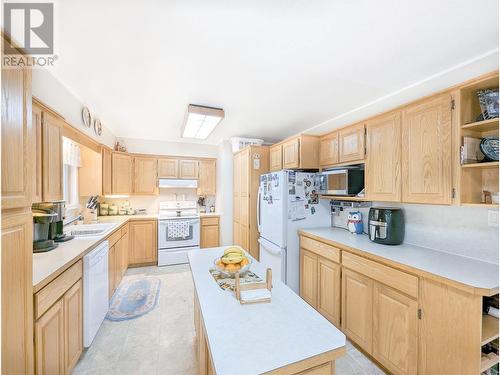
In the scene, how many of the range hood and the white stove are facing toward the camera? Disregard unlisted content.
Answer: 2

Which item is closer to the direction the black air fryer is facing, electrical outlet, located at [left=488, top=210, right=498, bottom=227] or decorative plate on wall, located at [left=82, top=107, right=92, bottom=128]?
the decorative plate on wall

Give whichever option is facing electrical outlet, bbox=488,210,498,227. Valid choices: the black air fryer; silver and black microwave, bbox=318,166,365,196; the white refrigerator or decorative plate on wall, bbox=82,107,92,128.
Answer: the decorative plate on wall

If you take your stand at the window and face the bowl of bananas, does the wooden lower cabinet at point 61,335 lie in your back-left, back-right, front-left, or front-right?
front-right

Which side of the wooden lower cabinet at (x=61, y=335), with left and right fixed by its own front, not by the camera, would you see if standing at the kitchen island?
front

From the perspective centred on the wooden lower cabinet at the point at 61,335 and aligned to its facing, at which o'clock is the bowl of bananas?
The bowl of bananas is roughly at 12 o'clock from the wooden lower cabinet.

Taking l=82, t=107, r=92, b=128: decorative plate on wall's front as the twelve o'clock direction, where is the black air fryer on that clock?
The black air fryer is roughly at 12 o'clock from the decorative plate on wall.

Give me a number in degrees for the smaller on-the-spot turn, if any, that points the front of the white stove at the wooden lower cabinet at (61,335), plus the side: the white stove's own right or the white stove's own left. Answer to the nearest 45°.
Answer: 0° — it already faces it

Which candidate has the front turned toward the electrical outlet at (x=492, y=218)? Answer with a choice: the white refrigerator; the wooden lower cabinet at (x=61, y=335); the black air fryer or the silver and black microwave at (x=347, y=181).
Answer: the wooden lower cabinet

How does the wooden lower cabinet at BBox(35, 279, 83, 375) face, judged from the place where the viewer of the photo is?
facing the viewer and to the right of the viewer

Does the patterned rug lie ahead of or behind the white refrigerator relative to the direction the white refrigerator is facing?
ahead

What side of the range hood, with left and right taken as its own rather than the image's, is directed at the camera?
front

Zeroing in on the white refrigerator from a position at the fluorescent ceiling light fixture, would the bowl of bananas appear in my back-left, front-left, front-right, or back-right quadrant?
front-right

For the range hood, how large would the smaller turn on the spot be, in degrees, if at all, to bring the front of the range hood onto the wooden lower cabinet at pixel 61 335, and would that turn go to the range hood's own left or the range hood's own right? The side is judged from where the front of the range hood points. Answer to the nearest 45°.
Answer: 0° — it already faces it

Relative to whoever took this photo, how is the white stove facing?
facing the viewer
